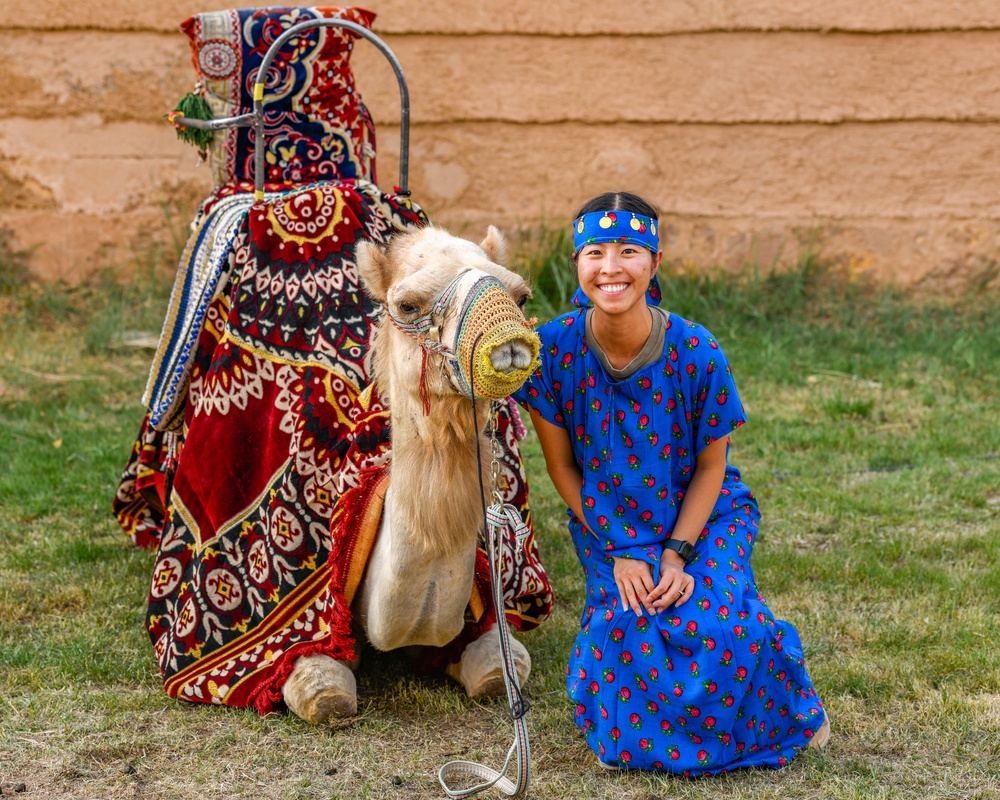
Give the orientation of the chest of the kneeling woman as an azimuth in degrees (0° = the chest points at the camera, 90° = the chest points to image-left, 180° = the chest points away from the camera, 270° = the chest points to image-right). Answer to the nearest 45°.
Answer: approximately 0°

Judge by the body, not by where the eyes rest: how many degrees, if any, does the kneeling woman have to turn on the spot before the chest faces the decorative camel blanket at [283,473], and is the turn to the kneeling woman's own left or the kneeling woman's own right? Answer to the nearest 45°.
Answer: approximately 90° to the kneeling woman's own right

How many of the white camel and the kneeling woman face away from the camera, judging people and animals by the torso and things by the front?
0

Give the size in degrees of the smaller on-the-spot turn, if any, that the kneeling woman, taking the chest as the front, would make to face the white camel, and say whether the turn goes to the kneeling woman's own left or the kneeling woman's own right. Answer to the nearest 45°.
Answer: approximately 45° to the kneeling woman's own right

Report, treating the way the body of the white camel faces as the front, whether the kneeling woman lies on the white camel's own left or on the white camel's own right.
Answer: on the white camel's own left
